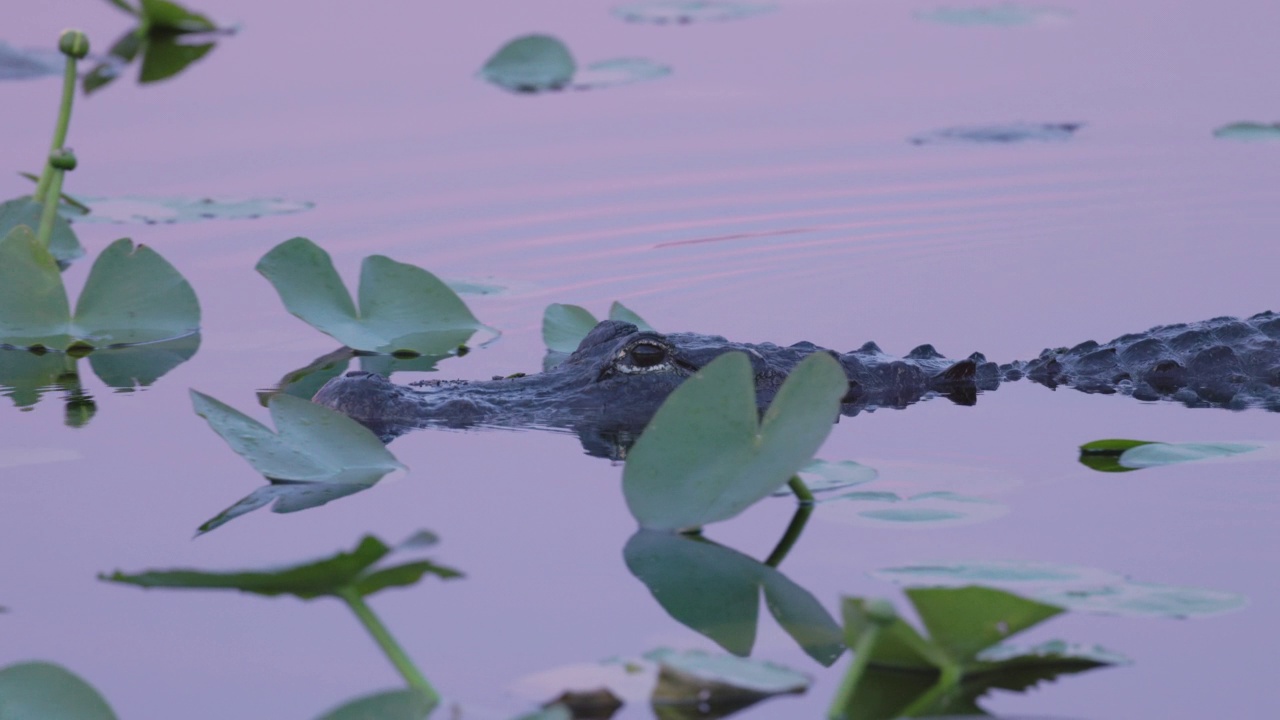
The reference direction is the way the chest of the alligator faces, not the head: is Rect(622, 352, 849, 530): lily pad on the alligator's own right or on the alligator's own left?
on the alligator's own left

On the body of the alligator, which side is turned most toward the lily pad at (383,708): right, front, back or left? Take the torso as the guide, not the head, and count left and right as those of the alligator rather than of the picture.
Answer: left

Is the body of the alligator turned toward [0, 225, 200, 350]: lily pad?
yes

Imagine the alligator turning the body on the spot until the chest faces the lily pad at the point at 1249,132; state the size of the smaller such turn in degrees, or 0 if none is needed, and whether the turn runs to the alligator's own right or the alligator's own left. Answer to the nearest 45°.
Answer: approximately 135° to the alligator's own right

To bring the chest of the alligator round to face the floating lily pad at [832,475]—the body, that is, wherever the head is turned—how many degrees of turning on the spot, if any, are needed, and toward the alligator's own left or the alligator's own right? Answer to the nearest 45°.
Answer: approximately 90° to the alligator's own left

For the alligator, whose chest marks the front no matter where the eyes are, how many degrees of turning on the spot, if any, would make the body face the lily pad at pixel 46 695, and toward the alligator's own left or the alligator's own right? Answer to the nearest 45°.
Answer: approximately 45° to the alligator's own left

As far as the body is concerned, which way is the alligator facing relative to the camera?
to the viewer's left

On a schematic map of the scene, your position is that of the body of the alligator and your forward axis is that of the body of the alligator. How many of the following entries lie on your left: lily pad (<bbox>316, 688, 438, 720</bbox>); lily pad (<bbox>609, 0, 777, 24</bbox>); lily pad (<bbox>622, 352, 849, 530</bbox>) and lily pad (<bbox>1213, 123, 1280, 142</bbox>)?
2
